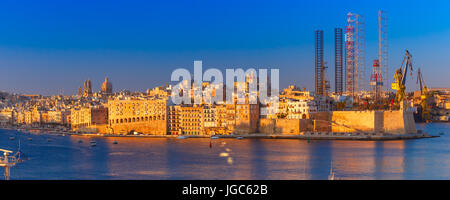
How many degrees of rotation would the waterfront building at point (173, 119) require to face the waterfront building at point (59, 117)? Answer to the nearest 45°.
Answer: approximately 135° to its right

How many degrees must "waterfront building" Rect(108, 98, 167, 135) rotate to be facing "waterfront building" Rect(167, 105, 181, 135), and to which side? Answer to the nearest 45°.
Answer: approximately 45° to its left

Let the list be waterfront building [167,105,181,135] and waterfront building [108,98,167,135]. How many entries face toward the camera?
2

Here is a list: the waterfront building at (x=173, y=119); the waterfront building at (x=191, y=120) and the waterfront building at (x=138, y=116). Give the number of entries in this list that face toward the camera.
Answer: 3

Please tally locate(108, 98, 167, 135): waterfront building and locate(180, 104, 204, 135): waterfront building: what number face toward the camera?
2

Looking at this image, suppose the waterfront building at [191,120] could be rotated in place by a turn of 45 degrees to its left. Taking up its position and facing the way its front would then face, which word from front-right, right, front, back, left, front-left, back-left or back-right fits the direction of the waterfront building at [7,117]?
back

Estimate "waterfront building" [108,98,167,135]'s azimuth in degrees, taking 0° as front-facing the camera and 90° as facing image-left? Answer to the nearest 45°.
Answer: approximately 0°

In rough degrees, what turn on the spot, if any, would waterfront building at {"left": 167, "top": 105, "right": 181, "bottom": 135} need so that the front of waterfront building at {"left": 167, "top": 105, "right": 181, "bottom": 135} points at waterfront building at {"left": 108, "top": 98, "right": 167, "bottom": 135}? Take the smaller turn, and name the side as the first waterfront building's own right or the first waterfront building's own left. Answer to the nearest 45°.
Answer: approximately 135° to the first waterfront building's own right

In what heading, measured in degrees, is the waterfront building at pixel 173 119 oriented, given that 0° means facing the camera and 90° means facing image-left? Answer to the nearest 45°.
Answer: approximately 0°

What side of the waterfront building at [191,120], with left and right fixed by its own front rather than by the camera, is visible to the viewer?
front

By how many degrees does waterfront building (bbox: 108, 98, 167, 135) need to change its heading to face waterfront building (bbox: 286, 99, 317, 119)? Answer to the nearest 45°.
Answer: approximately 45° to its left

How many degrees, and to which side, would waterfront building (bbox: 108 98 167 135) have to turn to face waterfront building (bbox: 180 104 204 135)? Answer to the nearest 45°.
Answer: approximately 45° to its left

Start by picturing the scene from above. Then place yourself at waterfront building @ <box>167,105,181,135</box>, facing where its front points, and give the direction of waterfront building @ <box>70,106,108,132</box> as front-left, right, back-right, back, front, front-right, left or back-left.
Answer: back-right

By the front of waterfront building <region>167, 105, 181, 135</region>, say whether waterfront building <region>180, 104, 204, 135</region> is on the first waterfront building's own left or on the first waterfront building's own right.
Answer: on the first waterfront building's own left
